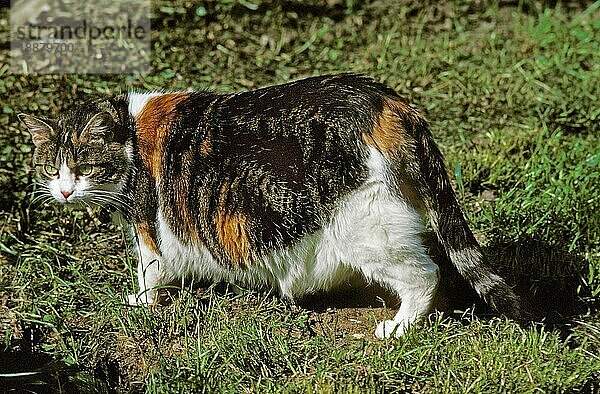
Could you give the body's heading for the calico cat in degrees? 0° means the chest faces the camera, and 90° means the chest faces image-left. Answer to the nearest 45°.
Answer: approximately 90°
